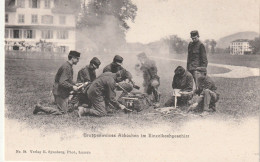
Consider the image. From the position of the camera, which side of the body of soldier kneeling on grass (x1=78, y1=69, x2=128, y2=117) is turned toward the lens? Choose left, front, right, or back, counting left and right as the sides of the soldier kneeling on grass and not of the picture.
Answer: right

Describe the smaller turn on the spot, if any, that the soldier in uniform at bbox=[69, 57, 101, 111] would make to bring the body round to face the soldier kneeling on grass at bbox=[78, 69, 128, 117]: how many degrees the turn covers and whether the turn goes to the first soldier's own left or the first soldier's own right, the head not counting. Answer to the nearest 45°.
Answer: approximately 45° to the first soldier's own right

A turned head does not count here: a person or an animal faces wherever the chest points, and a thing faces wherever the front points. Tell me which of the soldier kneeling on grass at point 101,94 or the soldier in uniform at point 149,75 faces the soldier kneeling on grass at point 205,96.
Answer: the soldier kneeling on grass at point 101,94

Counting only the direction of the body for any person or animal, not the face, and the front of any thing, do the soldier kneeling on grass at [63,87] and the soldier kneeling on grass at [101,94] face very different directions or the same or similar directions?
same or similar directions

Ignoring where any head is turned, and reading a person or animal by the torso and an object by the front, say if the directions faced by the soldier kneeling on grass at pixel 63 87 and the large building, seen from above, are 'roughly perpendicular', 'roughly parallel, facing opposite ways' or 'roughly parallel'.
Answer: roughly perpendicular

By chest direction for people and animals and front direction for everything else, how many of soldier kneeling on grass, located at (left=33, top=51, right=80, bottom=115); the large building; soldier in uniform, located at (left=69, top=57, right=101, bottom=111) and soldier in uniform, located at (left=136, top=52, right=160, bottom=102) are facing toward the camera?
1

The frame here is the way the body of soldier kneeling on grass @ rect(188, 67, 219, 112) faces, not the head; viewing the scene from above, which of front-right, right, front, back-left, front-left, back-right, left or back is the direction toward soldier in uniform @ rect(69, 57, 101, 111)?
front-right

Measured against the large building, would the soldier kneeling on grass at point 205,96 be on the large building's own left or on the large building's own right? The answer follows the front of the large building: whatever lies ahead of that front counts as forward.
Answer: on the large building's own left

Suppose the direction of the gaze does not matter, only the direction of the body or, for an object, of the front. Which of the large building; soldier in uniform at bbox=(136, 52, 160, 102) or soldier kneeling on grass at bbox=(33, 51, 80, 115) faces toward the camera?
the large building

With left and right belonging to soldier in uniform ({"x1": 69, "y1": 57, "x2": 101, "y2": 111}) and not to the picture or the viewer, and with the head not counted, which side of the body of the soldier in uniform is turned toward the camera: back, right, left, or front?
right

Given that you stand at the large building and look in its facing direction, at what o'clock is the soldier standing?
The soldier standing is roughly at 12 o'clock from the large building.

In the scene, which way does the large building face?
toward the camera

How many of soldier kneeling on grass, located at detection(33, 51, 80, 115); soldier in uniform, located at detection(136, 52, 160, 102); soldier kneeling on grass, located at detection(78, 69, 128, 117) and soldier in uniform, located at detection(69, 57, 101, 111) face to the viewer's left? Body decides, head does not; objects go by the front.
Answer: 1
